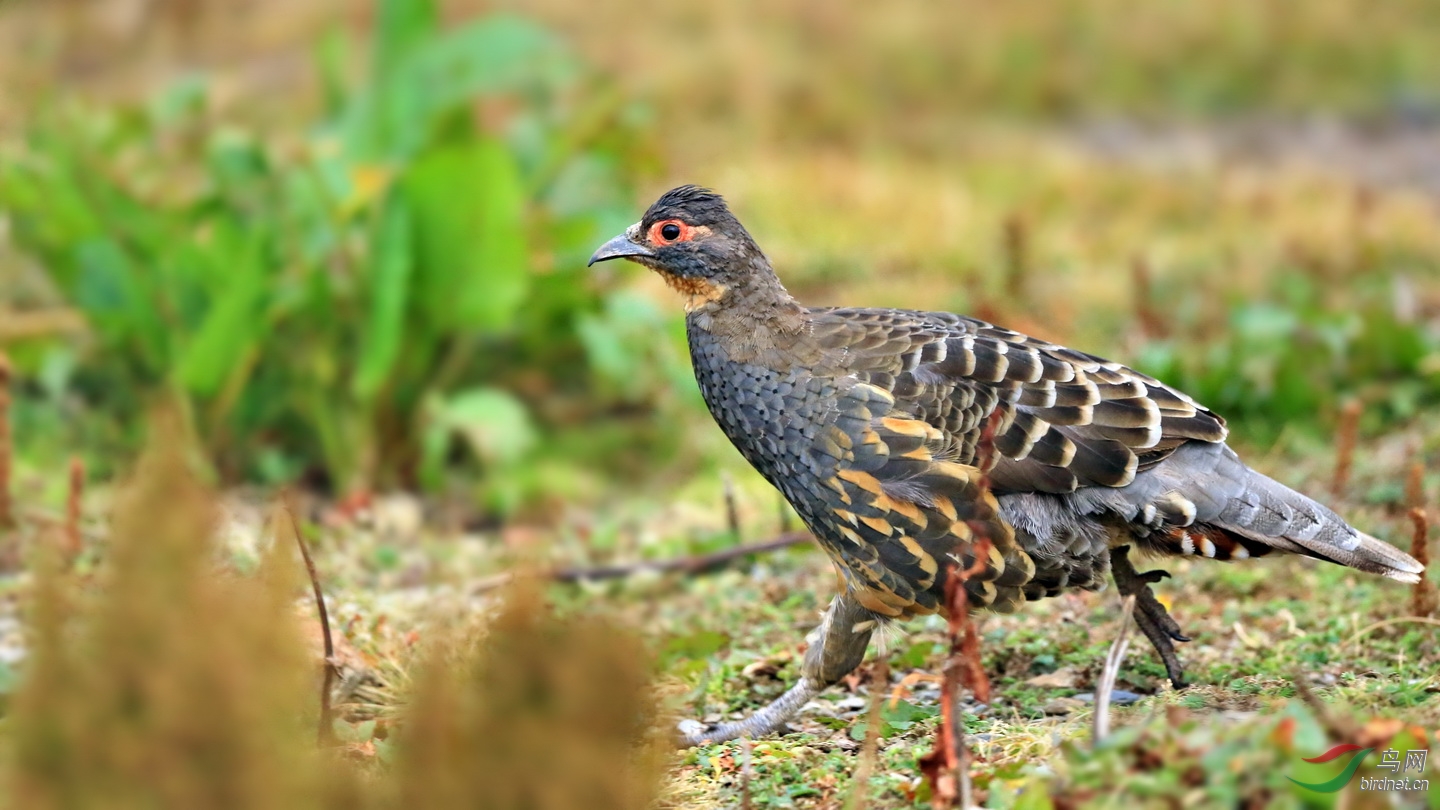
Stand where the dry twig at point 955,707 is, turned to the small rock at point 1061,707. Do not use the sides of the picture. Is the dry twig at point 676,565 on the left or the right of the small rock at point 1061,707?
left

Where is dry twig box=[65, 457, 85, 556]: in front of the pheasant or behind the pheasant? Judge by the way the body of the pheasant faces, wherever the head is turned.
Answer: in front

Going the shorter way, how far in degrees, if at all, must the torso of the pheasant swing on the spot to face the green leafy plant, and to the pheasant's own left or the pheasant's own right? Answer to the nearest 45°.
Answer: approximately 45° to the pheasant's own right

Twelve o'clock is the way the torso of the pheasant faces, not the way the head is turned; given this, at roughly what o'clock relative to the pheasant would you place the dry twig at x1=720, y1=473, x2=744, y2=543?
The dry twig is roughly at 2 o'clock from the pheasant.

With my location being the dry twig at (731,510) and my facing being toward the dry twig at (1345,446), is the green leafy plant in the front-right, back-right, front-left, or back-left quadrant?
back-left

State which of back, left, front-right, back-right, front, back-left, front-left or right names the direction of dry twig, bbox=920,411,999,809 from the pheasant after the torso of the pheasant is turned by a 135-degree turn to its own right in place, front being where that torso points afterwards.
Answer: back-right

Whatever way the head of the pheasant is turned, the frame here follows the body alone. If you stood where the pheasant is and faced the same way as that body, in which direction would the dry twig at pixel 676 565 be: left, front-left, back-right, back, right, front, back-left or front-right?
front-right

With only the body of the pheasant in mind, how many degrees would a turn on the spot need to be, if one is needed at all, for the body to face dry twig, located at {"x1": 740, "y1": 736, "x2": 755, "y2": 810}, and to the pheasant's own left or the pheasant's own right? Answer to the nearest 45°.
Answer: approximately 45° to the pheasant's own left

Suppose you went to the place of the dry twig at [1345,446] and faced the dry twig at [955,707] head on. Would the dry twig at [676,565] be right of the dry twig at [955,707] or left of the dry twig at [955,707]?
right

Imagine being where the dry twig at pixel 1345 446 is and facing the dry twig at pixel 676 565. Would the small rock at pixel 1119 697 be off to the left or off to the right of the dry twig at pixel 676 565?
left

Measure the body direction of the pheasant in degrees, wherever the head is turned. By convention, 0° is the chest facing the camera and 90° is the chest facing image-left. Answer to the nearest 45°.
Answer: approximately 90°
